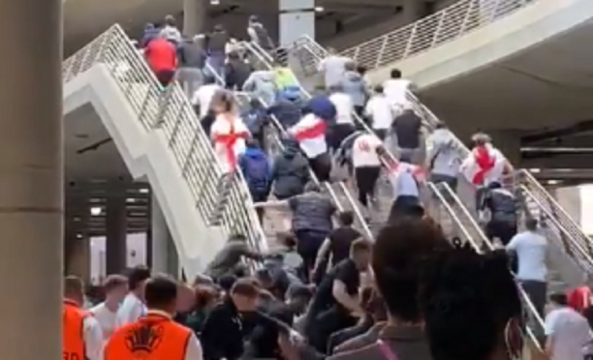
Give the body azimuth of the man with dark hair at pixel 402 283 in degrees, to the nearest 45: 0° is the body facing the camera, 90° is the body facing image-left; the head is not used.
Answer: approximately 225°

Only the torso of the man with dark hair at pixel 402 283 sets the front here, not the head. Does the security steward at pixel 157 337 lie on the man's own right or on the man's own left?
on the man's own left

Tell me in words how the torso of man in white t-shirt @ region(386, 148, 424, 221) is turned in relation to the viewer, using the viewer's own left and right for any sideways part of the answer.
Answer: facing away from the viewer

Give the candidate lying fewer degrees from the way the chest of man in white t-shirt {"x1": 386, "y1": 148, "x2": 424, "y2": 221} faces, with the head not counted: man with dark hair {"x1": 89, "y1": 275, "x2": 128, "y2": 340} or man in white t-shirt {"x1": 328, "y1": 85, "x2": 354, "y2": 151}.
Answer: the man in white t-shirt

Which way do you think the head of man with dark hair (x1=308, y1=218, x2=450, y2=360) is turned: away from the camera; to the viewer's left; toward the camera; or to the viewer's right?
away from the camera

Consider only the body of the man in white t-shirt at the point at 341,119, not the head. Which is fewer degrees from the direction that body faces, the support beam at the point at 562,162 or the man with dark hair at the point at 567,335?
the support beam

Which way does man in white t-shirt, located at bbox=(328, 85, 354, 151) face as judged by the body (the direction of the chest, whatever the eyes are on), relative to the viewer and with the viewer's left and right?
facing away from the viewer and to the left of the viewer

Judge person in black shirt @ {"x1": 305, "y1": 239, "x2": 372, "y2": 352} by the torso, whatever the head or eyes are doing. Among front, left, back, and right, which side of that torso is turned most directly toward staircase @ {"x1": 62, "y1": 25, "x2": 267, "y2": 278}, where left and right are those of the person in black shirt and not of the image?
left

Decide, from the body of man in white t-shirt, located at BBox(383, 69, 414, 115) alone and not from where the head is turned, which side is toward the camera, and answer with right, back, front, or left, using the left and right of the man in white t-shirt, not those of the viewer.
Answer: back

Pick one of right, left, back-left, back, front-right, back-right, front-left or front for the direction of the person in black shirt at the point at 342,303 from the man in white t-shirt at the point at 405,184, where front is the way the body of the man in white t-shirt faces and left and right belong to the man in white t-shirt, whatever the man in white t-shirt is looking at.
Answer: back

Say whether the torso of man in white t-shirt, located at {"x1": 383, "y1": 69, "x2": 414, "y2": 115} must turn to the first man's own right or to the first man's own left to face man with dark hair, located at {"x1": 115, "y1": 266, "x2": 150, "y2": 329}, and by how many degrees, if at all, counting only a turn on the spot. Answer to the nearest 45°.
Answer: approximately 180°
